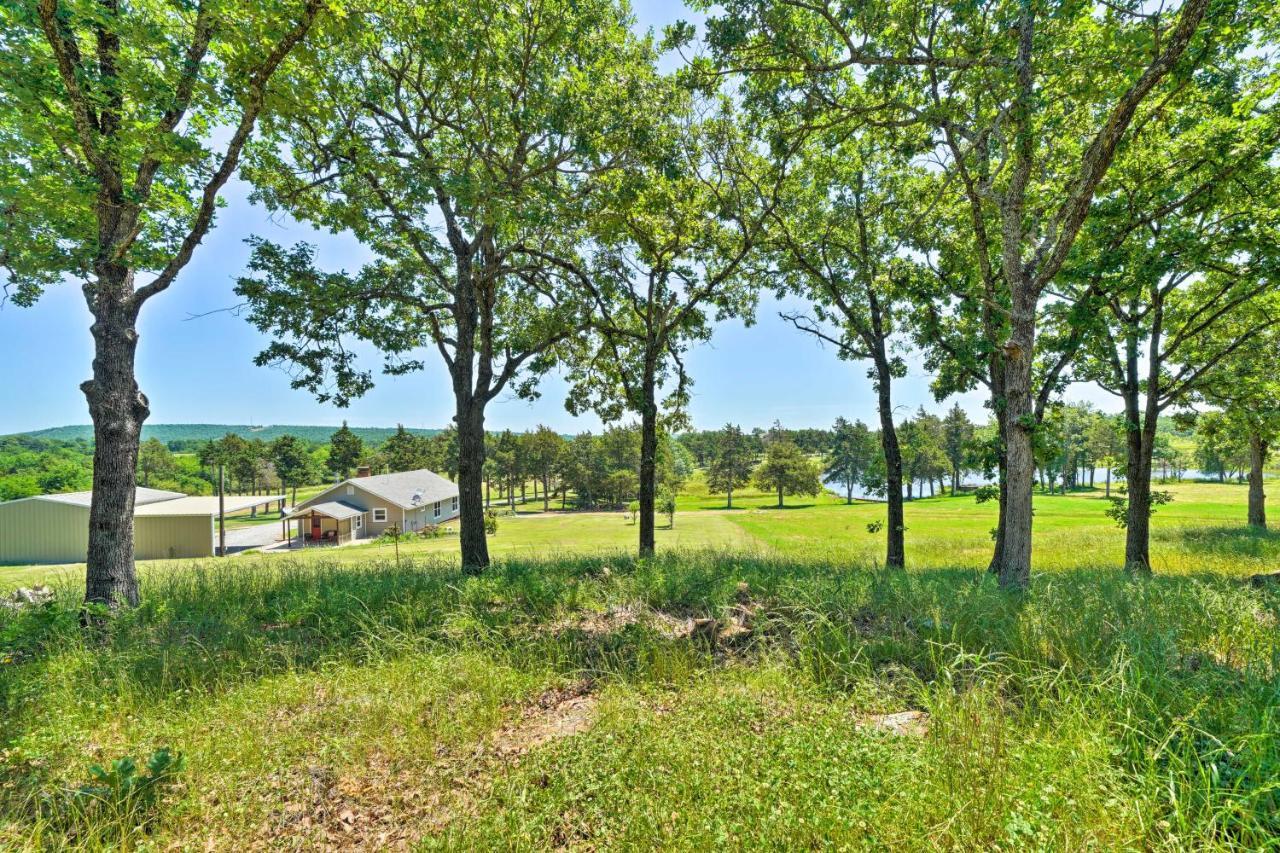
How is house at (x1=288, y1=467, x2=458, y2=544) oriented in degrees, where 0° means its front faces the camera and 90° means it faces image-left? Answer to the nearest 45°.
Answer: approximately 45°

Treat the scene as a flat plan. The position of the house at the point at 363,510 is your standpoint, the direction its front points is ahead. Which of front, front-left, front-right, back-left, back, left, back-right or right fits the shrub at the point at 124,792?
front-left
